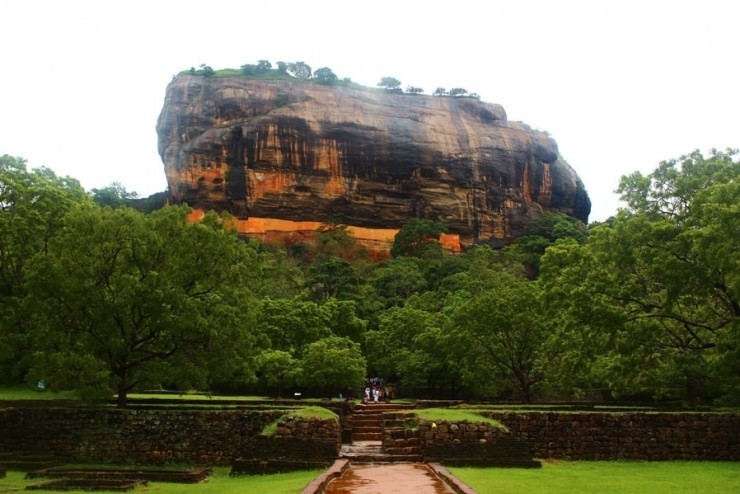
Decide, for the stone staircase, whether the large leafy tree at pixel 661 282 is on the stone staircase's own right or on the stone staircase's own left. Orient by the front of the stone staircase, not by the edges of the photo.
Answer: on the stone staircase's own left

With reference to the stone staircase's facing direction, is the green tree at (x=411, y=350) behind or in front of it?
behind

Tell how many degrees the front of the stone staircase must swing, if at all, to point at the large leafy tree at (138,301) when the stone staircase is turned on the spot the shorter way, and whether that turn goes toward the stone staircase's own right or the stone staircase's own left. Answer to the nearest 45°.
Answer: approximately 90° to the stone staircase's own right

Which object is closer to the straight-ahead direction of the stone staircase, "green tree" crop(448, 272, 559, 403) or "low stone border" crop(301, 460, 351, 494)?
the low stone border

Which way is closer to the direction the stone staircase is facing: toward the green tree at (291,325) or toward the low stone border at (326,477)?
the low stone border

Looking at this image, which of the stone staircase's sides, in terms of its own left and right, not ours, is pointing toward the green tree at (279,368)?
back

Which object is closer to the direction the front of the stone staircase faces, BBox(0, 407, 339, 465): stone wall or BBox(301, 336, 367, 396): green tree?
the stone wall

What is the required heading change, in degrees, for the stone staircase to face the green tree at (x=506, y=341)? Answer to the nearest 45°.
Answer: approximately 135° to its left

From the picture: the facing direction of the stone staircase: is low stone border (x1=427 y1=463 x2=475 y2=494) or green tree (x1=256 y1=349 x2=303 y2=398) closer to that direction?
the low stone border

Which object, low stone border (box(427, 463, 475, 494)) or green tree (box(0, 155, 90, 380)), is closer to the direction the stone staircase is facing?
the low stone border

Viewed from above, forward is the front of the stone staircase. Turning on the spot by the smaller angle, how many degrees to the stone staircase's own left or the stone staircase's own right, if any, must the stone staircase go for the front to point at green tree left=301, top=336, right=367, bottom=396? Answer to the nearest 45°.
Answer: approximately 180°

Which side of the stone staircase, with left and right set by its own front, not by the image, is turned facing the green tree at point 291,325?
back

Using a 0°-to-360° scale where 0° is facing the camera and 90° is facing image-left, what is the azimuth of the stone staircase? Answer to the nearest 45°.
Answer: approximately 0°
